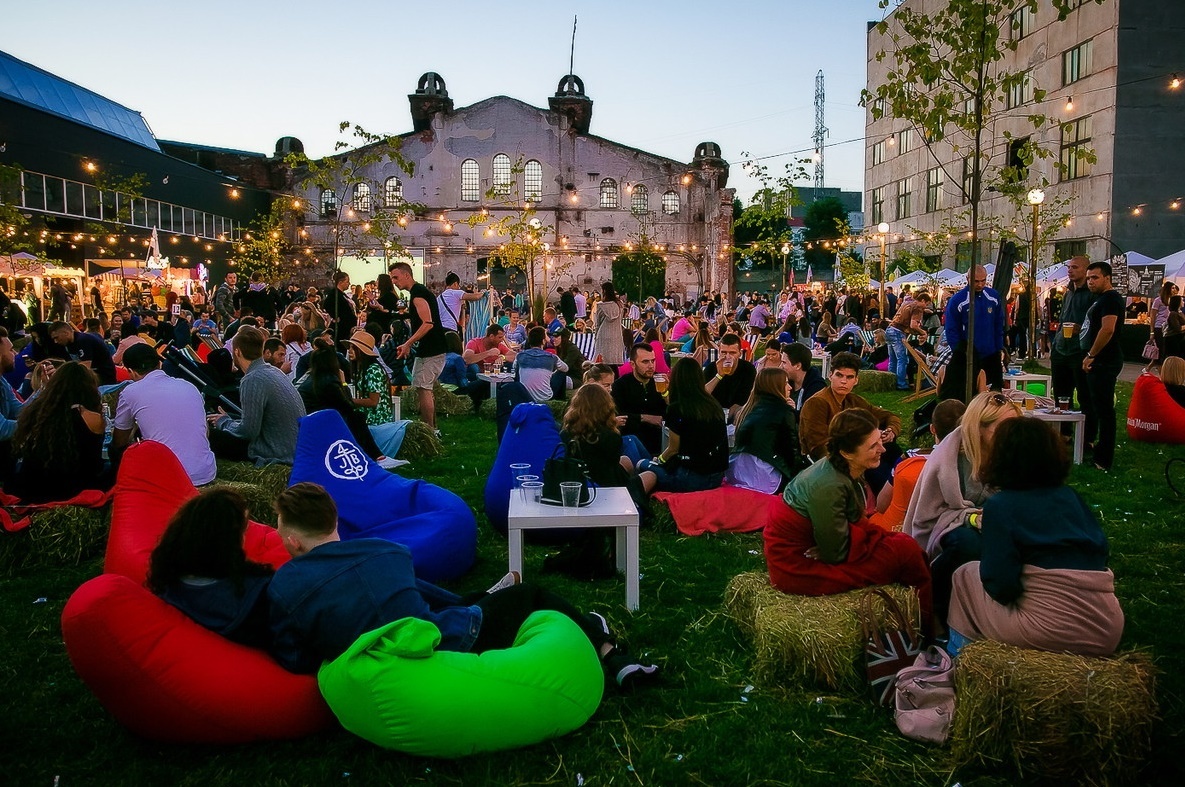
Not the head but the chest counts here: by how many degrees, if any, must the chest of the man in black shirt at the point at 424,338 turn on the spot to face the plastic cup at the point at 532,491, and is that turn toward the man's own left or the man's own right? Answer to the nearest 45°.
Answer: approximately 90° to the man's own left

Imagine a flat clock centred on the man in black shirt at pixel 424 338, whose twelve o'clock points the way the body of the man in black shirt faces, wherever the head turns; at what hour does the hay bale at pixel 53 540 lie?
The hay bale is roughly at 10 o'clock from the man in black shirt.

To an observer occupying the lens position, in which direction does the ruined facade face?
facing the viewer

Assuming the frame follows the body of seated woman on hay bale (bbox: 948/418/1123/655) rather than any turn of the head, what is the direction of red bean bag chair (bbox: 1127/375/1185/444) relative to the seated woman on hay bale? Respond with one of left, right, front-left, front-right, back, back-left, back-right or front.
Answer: front-right

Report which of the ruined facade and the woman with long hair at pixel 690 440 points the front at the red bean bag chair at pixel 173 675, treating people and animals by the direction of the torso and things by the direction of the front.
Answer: the ruined facade

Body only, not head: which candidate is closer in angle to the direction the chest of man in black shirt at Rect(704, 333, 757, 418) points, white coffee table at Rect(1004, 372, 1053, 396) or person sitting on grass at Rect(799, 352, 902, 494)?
the person sitting on grass

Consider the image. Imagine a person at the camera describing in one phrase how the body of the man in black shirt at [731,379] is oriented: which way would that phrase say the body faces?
toward the camera

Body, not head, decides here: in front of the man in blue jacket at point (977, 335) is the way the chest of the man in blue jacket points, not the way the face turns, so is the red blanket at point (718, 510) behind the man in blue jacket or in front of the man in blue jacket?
in front

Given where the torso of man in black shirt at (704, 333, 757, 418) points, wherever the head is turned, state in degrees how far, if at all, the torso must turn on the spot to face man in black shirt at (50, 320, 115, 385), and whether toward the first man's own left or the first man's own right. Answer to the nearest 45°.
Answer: approximately 90° to the first man's own right
